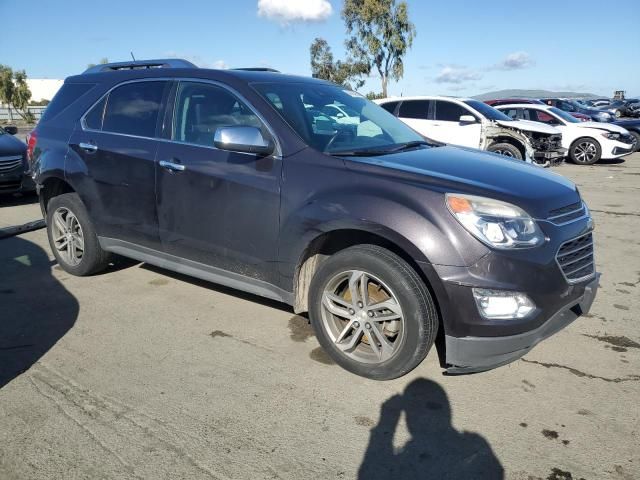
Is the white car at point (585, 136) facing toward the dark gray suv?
no

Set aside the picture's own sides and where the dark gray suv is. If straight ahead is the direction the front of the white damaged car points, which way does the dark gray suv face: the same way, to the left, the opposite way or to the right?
the same way

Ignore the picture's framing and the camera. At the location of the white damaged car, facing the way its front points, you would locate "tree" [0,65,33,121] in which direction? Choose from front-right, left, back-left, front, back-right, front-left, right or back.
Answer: back

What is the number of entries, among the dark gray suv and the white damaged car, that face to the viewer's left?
0

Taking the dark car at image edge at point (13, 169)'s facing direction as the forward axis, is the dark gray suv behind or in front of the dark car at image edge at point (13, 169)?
in front

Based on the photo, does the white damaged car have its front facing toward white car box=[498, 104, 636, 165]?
no

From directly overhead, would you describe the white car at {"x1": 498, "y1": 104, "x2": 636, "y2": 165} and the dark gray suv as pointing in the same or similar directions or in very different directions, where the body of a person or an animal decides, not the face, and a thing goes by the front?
same or similar directions

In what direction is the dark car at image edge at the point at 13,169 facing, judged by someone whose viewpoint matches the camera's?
facing the viewer and to the right of the viewer

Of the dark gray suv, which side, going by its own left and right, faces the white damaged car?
left

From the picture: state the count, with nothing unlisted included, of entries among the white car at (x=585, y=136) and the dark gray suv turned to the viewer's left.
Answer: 0

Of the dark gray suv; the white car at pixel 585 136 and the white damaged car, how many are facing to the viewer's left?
0

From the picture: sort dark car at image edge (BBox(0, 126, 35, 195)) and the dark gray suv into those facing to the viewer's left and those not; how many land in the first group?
0

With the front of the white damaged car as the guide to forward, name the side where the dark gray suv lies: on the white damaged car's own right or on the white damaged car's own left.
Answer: on the white damaged car's own right

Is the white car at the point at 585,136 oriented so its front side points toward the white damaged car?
no
